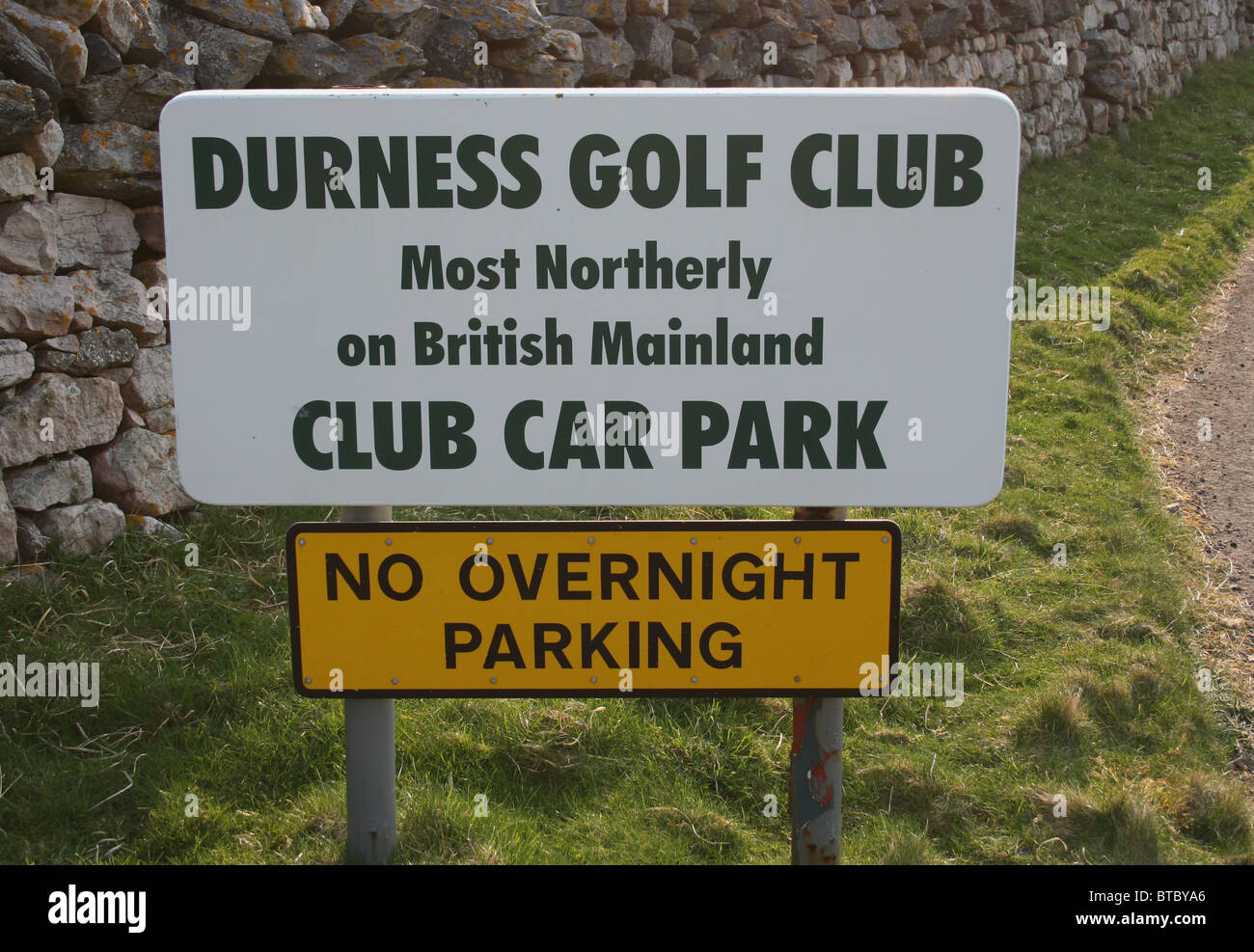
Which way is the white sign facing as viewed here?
toward the camera

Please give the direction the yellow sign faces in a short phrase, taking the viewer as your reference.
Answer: facing the viewer

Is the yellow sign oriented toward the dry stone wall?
no

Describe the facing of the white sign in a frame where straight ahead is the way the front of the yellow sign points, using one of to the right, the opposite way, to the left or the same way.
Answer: the same way

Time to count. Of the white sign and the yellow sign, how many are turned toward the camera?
2
